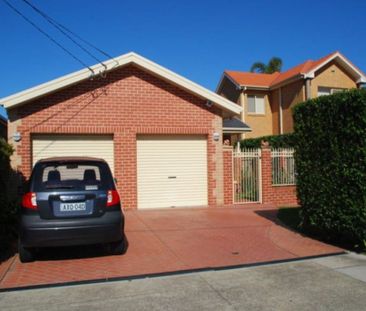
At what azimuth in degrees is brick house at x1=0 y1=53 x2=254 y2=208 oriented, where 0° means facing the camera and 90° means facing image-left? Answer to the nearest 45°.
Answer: approximately 0°

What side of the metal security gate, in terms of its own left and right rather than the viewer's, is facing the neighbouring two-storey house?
back

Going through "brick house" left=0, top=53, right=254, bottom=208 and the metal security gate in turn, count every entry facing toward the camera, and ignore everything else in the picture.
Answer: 2

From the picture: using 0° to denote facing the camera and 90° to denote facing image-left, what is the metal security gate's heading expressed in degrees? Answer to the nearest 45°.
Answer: approximately 0°

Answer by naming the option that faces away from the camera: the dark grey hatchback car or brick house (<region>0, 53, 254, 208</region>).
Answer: the dark grey hatchback car

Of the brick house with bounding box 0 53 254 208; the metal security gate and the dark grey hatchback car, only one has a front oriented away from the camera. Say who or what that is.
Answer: the dark grey hatchback car

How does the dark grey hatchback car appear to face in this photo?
away from the camera
